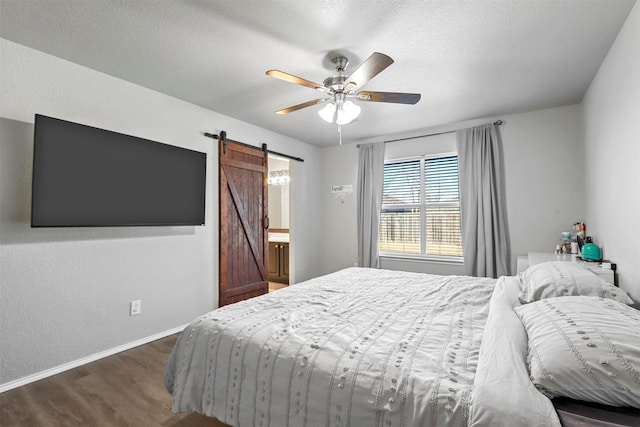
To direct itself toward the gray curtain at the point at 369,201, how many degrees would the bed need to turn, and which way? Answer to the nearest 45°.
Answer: approximately 90° to its right

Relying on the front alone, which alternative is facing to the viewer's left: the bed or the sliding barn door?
the bed

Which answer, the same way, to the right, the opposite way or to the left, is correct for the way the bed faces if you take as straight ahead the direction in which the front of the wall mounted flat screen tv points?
the opposite way

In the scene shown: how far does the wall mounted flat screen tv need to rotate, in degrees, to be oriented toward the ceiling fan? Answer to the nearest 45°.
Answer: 0° — it already faces it

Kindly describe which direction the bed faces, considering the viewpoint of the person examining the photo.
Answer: facing to the left of the viewer

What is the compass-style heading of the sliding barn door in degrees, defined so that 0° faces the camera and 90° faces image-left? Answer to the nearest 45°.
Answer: approximately 315°

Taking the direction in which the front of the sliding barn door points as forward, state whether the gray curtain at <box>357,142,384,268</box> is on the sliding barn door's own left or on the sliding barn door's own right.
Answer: on the sliding barn door's own left
